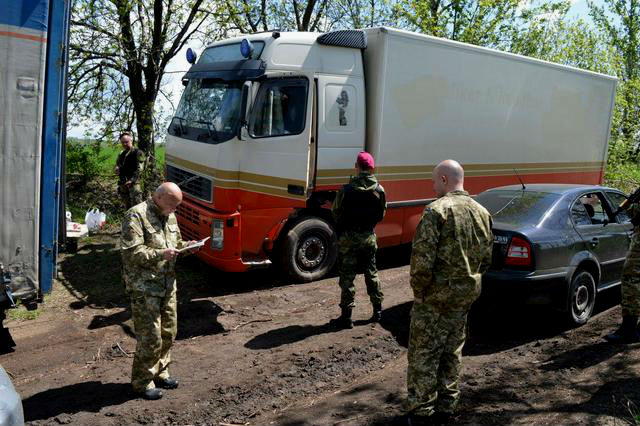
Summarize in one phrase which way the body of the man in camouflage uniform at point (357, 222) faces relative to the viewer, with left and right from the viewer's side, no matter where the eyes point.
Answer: facing away from the viewer

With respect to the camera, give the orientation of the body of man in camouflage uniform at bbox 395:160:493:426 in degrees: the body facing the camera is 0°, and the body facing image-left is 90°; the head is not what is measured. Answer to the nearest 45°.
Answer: approximately 135°

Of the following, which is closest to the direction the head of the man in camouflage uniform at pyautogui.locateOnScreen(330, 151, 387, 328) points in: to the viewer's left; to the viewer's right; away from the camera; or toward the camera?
away from the camera

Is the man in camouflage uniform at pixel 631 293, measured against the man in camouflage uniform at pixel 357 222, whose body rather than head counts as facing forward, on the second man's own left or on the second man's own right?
on the second man's own right

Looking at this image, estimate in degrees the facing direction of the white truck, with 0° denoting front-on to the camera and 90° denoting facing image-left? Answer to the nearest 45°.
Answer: approximately 45°

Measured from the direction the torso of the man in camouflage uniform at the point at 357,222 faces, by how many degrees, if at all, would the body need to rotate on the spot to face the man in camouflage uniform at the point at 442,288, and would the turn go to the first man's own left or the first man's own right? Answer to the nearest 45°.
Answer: approximately 180°

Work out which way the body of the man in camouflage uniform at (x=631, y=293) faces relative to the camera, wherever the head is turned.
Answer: to the viewer's left

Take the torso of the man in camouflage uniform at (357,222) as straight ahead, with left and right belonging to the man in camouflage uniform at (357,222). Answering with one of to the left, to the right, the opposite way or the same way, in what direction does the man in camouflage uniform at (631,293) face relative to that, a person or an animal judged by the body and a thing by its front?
to the left

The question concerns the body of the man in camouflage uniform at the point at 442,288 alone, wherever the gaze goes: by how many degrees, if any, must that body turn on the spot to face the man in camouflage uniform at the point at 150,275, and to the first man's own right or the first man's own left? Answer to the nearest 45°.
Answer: approximately 45° to the first man's own left
